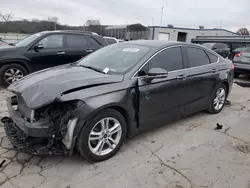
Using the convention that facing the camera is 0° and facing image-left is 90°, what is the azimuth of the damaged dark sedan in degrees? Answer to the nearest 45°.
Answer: approximately 45°

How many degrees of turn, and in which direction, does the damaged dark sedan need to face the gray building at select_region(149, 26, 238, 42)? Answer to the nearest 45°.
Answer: approximately 135° to its right

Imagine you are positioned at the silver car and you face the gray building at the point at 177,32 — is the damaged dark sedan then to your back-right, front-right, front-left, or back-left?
back-left

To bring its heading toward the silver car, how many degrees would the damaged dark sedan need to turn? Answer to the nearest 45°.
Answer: approximately 180°
